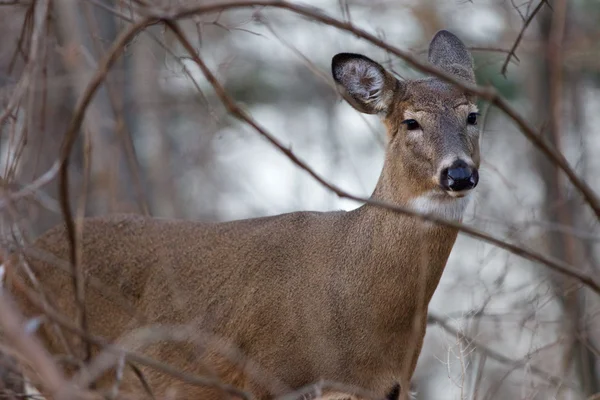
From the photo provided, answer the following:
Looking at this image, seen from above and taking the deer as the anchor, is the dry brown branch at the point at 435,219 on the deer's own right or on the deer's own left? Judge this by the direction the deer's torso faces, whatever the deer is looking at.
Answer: on the deer's own right

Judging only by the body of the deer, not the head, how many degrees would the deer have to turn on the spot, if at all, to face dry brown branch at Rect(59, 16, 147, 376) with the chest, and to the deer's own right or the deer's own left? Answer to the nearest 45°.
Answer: approximately 135° to the deer's own right

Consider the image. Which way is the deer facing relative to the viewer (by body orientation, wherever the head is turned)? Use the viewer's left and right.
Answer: facing to the right of the viewer

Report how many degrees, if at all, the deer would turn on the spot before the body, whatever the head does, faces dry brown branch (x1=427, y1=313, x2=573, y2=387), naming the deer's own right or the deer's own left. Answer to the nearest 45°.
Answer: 0° — it already faces it

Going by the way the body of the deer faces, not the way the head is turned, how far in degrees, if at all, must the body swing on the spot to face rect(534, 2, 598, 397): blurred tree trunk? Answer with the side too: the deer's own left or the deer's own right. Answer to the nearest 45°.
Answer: approximately 45° to the deer's own left
